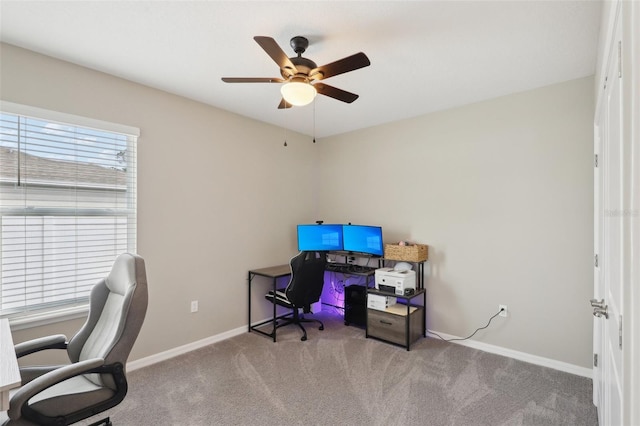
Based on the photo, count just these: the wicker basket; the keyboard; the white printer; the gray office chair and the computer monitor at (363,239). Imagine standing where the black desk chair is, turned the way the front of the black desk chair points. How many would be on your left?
1

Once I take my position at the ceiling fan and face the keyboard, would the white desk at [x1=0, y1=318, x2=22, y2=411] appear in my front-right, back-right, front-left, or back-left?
back-left

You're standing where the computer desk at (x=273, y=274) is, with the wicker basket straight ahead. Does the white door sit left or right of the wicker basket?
right

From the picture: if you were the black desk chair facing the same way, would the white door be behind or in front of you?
behind

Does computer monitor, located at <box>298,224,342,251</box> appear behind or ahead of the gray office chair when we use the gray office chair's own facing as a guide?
behind

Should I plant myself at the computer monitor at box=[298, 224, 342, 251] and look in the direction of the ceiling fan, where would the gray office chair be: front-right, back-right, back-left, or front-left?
front-right

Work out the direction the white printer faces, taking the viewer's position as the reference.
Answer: facing the viewer and to the left of the viewer

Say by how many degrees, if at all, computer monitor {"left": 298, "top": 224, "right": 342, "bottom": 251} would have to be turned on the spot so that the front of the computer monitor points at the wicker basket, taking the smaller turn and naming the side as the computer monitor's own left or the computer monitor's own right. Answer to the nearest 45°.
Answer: approximately 45° to the computer monitor's own left

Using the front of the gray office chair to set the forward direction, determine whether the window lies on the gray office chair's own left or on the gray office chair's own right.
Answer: on the gray office chair's own right

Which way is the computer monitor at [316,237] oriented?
toward the camera

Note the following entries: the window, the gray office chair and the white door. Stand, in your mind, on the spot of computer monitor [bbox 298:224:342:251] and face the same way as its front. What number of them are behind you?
0

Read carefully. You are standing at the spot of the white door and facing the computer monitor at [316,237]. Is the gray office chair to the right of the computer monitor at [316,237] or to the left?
left

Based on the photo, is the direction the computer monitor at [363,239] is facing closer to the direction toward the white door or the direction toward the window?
the window

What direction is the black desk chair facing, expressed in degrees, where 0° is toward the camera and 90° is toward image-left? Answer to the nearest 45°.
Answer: approximately 135°

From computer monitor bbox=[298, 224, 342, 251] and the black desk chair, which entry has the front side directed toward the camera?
the computer monitor

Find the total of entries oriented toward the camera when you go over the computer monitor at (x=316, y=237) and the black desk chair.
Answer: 1
